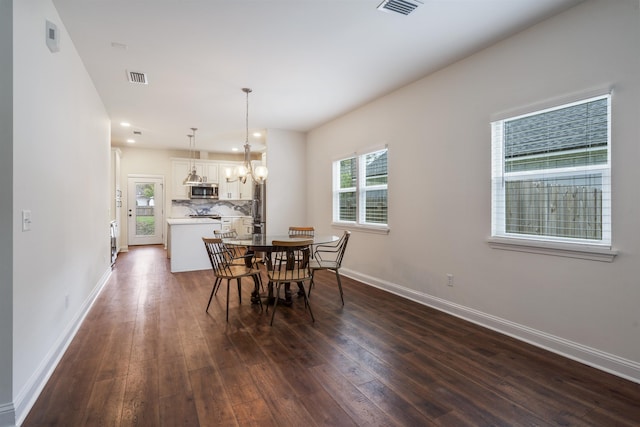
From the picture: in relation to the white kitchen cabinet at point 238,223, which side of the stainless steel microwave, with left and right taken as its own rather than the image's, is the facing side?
left

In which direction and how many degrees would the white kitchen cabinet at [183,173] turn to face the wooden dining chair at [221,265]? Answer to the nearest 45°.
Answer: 0° — it already faces it

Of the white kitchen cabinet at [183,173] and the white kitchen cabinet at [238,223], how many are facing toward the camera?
2

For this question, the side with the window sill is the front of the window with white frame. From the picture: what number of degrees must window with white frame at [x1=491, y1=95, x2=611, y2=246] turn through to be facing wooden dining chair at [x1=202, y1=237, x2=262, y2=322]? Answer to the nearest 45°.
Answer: approximately 45° to its right

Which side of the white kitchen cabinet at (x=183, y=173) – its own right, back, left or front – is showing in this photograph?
front

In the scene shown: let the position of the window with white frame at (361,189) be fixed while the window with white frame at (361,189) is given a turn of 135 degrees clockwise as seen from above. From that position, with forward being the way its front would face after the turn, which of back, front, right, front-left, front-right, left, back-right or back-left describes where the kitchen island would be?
left

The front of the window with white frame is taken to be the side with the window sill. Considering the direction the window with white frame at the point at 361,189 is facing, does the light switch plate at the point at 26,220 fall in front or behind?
in front

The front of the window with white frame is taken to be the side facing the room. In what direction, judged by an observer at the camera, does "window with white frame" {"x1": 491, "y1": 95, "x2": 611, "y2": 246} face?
facing the viewer and to the left of the viewer

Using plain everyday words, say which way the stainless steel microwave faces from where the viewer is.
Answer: facing the viewer

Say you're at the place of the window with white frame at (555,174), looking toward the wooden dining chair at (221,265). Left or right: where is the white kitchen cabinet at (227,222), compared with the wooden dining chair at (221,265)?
right

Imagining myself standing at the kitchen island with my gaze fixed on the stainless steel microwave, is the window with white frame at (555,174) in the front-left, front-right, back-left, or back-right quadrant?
back-right

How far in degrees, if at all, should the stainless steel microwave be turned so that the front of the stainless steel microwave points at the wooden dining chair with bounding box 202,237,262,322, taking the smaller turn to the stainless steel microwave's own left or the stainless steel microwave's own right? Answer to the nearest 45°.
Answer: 0° — it already faces it

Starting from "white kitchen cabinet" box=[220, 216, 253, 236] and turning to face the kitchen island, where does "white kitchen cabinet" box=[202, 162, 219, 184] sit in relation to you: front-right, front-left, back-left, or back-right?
front-right

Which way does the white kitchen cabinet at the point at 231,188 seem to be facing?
toward the camera

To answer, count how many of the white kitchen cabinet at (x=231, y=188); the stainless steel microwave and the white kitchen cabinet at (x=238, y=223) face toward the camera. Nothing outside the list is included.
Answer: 3

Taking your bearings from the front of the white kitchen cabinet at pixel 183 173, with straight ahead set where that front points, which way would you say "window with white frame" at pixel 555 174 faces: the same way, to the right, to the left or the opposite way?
to the right

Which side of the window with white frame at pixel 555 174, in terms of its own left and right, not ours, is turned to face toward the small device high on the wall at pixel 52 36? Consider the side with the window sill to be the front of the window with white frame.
front
